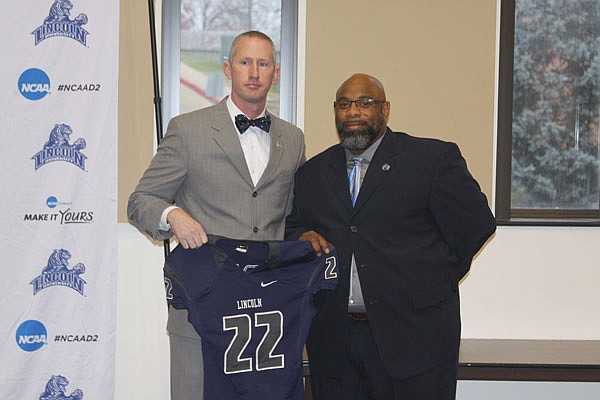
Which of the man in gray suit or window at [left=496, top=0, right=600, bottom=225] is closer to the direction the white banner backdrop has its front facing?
the man in gray suit

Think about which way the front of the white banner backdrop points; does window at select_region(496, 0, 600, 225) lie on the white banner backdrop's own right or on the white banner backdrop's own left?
on the white banner backdrop's own left

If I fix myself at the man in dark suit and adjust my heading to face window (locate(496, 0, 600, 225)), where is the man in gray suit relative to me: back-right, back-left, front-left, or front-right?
back-left

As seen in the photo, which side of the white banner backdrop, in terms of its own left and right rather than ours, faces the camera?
front

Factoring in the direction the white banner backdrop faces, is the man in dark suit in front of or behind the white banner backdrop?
in front

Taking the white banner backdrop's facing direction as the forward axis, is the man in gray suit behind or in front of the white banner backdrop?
in front
